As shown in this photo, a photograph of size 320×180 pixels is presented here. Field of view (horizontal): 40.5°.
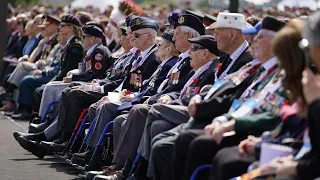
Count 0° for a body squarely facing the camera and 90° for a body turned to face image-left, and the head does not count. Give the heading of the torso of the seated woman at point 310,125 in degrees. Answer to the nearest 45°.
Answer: approximately 90°
